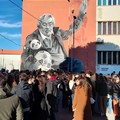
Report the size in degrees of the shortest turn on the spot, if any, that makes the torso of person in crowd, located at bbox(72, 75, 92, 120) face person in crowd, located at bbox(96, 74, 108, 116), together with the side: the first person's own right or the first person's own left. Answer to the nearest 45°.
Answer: approximately 90° to the first person's own right

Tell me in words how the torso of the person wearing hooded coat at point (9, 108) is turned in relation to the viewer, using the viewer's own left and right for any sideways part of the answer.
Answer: facing away from the viewer

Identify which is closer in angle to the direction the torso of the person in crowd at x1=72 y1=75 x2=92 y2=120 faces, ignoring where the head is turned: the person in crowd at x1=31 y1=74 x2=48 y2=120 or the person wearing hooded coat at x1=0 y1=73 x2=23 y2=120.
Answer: the person in crowd

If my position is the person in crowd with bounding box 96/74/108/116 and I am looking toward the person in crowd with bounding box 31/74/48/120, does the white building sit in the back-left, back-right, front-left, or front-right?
back-right

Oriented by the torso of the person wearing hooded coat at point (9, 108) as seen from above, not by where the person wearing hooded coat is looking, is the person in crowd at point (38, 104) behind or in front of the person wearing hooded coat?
in front
